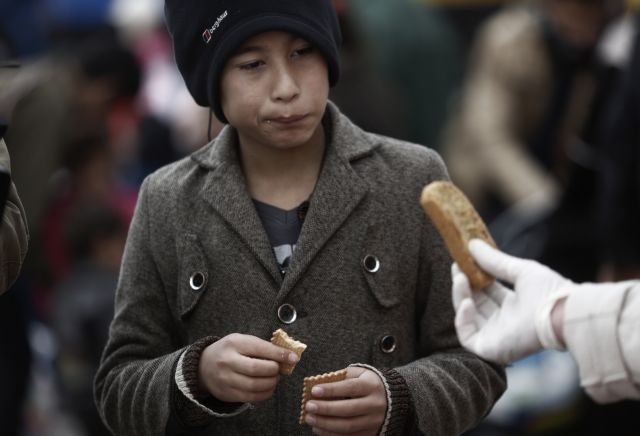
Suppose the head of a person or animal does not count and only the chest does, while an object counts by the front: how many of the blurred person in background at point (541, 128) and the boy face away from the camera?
0

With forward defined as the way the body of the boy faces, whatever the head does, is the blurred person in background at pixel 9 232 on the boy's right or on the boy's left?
on the boy's right

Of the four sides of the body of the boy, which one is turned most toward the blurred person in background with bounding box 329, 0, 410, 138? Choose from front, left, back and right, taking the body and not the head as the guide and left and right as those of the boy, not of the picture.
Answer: back

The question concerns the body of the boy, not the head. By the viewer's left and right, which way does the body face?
facing the viewer

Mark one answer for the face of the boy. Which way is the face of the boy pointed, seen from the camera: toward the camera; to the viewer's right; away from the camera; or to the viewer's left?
toward the camera

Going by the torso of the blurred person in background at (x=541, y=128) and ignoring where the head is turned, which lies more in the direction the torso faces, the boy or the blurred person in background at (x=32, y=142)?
the boy

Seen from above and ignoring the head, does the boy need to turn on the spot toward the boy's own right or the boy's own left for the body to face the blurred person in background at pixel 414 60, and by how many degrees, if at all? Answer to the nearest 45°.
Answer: approximately 180°

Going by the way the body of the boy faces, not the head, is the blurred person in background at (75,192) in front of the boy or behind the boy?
behind

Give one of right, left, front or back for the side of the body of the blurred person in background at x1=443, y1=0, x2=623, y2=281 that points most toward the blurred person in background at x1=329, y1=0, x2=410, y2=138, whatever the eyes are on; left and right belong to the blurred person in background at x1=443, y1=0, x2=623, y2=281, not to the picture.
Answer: right

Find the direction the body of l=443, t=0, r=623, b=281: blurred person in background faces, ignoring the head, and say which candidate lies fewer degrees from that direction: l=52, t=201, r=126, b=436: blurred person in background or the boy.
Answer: the boy
